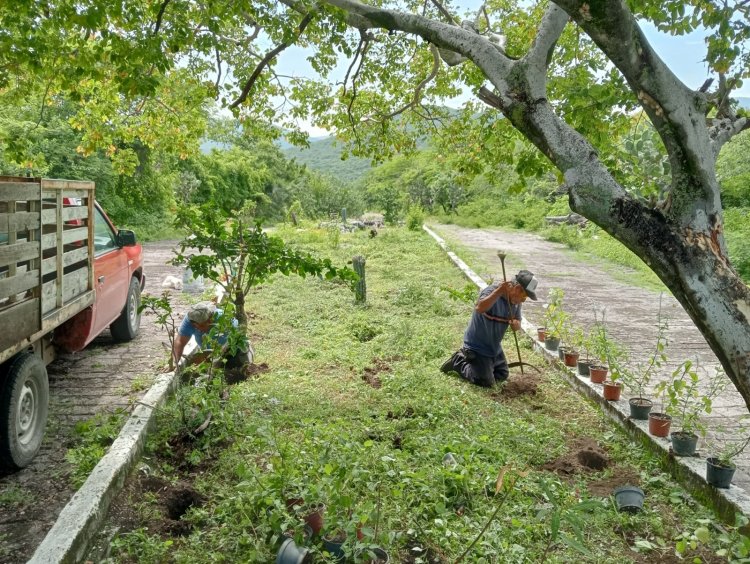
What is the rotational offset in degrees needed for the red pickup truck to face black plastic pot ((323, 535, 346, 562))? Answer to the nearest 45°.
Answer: approximately 90° to its right

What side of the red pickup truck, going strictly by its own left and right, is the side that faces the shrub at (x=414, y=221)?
front

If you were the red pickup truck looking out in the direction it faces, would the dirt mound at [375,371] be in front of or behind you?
in front

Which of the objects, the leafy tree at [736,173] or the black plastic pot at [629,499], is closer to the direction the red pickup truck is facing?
the leafy tree

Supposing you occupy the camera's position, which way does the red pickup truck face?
facing away from the viewer and to the right of the viewer

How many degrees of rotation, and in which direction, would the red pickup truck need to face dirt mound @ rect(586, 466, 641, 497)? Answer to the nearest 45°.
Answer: approximately 90° to its right

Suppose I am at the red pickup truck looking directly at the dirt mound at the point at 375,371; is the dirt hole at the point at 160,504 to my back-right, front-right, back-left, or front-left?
front-right

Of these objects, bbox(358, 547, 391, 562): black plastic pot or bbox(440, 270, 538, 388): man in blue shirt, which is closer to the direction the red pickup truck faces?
the man in blue shirt

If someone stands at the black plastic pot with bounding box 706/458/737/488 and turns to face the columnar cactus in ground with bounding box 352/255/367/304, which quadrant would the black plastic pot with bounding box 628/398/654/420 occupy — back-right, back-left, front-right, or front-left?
front-right

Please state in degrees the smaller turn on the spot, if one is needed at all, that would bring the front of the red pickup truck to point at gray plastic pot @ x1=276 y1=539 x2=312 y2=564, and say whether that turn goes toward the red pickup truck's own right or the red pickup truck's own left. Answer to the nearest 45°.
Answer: approximately 90° to the red pickup truck's own right

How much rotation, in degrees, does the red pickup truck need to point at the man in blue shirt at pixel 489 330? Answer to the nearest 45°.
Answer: approximately 45° to its right

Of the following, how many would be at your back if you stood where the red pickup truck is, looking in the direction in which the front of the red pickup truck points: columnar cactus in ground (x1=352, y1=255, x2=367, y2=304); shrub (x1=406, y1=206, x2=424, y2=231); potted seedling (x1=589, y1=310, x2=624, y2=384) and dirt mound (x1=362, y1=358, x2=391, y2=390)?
0

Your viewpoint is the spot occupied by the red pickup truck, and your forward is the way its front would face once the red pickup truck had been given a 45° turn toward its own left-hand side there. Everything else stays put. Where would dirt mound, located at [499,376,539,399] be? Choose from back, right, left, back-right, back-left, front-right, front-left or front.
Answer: right

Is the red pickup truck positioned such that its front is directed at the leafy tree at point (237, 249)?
no

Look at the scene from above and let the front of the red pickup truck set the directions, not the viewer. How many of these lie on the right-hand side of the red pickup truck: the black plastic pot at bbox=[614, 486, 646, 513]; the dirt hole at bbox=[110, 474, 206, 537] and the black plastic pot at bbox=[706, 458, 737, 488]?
3

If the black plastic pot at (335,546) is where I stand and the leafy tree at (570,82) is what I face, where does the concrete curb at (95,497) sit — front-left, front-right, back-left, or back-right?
back-left

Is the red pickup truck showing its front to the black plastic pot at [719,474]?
no

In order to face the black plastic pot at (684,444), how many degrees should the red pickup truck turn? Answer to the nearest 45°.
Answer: approximately 90° to its right

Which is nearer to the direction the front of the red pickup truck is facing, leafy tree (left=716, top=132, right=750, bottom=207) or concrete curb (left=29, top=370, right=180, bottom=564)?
the leafy tree

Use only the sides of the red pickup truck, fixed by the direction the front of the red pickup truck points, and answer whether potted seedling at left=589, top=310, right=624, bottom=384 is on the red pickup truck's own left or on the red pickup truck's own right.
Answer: on the red pickup truck's own right
